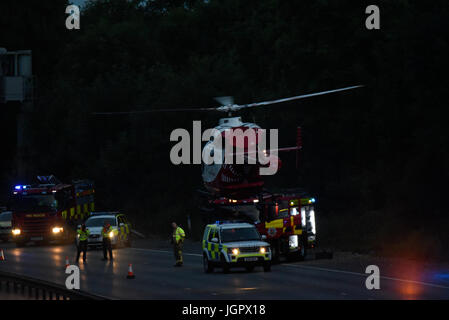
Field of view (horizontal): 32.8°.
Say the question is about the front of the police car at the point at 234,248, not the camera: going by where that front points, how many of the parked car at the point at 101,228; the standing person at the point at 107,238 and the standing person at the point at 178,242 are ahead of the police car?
0

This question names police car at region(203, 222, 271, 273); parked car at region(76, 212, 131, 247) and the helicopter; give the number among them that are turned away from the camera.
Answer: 0

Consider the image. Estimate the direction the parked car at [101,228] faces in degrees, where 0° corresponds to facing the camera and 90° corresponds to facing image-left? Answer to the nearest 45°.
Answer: approximately 45°

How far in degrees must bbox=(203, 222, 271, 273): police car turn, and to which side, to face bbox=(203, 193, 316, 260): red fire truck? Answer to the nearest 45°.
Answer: approximately 135° to its left

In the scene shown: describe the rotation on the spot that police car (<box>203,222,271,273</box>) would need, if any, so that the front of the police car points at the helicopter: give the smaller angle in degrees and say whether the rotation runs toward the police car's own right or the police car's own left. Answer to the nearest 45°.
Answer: approximately 135° to the police car's own left

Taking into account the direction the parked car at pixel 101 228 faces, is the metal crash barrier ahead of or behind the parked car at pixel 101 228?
ahead

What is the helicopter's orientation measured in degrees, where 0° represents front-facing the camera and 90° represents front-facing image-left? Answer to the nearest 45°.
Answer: approximately 45°

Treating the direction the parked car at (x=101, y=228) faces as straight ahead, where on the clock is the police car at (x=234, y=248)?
The police car is roughly at 10 o'clock from the parked car.

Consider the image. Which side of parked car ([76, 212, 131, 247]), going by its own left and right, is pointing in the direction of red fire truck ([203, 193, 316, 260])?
left

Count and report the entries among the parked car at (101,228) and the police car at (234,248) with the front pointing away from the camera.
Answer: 0

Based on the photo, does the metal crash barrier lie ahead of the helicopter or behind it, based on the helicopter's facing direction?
ahead

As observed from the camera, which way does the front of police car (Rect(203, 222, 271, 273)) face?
facing the viewer and to the right of the viewer

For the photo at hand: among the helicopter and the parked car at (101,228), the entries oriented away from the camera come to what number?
0

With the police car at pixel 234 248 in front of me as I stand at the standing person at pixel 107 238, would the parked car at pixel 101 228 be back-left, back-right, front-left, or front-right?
back-left
